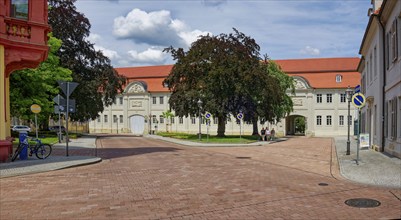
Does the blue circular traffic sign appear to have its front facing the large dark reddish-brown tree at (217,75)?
no

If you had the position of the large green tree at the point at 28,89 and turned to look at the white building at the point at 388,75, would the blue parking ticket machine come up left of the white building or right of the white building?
right

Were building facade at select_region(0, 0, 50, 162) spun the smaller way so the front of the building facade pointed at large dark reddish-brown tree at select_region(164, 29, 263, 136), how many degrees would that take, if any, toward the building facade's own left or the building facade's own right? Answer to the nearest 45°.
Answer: approximately 90° to the building facade's own left

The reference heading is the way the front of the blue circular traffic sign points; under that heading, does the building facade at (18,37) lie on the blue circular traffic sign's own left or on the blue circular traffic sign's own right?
on the blue circular traffic sign's own right

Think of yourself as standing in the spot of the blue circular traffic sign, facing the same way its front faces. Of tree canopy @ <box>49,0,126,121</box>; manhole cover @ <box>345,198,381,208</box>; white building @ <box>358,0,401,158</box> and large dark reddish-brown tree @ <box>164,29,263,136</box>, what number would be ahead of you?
1

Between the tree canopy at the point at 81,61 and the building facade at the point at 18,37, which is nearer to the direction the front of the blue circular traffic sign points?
the building facade

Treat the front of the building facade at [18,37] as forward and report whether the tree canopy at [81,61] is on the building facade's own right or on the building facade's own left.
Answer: on the building facade's own left

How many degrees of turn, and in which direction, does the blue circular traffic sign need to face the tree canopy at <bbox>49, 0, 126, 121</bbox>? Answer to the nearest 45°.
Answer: approximately 135° to its right

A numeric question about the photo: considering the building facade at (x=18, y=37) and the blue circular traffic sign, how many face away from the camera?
0

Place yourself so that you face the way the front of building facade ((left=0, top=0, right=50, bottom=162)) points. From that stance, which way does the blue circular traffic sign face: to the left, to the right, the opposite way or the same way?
to the right

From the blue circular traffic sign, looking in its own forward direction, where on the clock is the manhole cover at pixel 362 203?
The manhole cover is roughly at 12 o'clock from the blue circular traffic sign.

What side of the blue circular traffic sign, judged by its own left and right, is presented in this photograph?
front

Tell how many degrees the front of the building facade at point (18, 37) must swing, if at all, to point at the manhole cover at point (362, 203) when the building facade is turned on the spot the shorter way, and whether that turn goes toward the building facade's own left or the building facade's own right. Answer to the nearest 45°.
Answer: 0° — it already faces it

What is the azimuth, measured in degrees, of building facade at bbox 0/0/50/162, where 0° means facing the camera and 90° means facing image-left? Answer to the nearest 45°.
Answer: approximately 315°
